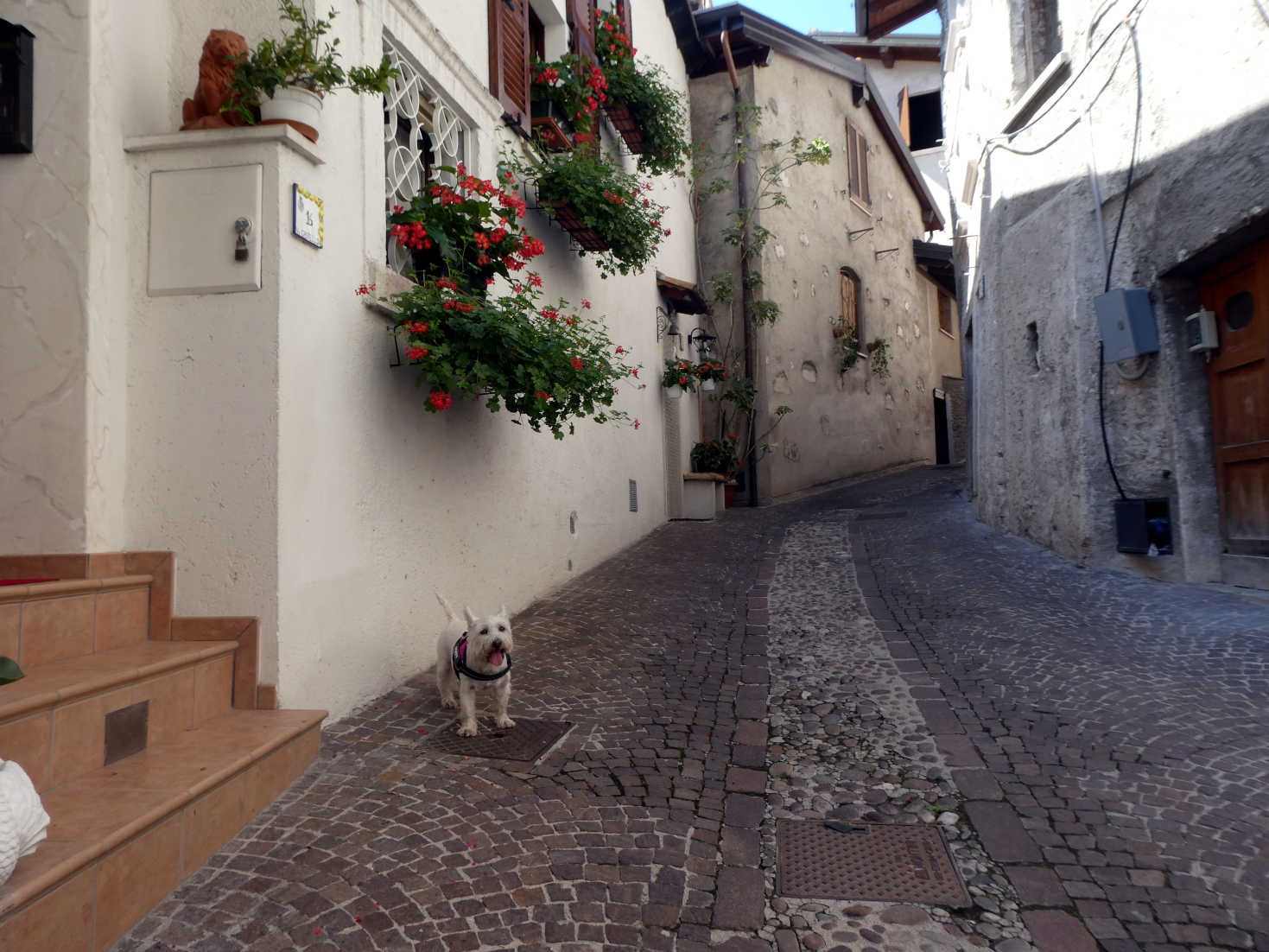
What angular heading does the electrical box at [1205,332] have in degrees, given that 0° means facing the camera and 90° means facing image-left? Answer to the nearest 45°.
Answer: approximately 45°

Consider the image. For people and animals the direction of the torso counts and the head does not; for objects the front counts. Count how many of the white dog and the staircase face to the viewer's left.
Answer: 0

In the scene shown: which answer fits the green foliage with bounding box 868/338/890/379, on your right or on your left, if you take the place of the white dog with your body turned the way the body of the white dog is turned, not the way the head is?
on your left

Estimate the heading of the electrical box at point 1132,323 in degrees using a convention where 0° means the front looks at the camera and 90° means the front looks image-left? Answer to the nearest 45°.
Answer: approximately 45°

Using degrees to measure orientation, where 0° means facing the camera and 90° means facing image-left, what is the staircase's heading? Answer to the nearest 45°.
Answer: approximately 315°

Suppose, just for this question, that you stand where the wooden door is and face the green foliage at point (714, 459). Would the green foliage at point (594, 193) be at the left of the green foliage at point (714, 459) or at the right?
left

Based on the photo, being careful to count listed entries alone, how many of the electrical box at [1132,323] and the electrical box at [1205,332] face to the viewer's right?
0

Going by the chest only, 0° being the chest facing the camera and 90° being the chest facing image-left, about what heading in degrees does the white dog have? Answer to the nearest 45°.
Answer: approximately 315°

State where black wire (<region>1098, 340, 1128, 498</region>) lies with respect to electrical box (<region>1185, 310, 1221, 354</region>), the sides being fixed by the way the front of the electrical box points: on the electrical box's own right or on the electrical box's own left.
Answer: on the electrical box's own right

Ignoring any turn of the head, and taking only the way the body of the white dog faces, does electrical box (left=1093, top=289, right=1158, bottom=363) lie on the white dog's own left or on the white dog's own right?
on the white dog's own left

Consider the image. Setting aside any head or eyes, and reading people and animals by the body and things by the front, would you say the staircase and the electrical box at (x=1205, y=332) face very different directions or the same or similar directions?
very different directions
